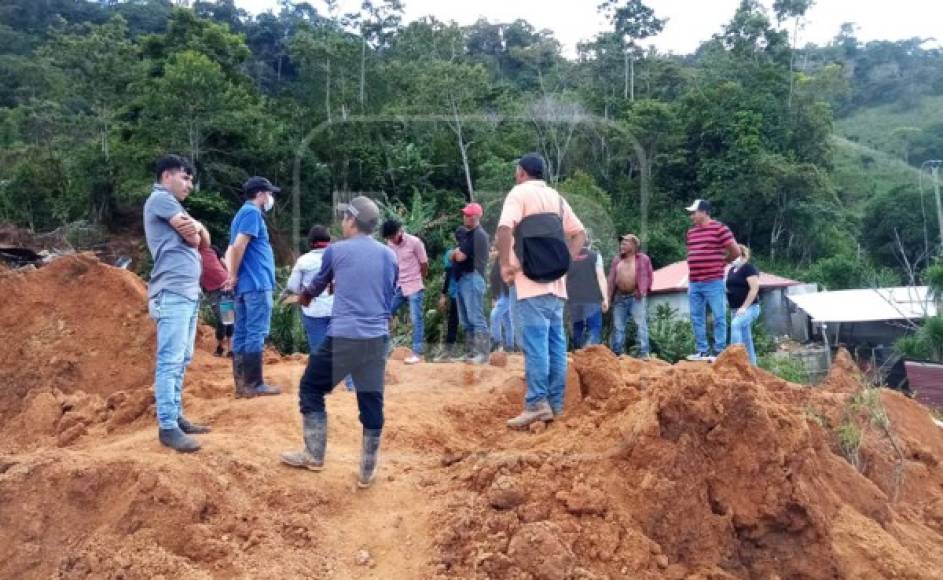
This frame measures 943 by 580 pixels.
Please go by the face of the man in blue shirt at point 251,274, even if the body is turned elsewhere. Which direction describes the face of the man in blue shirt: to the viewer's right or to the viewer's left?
to the viewer's right

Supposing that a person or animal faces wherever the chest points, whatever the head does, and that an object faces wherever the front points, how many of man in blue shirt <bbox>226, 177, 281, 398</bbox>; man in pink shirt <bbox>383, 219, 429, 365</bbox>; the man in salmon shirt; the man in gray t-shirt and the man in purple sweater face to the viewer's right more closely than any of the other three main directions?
2

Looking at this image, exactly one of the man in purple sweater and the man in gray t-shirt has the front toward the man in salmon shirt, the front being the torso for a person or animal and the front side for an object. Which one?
the man in gray t-shirt

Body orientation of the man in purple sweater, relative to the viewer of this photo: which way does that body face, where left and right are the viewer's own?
facing away from the viewer and to the left of the viewer

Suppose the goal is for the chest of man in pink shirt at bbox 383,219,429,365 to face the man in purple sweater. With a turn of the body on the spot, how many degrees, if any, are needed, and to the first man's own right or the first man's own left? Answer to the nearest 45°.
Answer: approximately 45° to the first man's own left

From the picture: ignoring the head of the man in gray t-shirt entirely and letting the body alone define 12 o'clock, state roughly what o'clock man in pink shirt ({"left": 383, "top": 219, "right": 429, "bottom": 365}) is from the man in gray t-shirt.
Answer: The man in pink shirt is roughly at 10 o'clock from the man in gray t-shirt.

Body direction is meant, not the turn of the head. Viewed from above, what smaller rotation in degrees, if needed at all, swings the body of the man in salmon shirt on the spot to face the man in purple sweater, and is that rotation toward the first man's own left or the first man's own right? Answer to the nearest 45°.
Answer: approximately 90° to the first man's own left

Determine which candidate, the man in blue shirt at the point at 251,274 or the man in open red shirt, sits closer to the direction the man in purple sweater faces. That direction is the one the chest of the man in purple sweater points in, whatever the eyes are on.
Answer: the man in blue shirt

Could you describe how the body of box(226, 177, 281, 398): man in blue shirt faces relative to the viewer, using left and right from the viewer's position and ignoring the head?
facing to the right of the viewer
